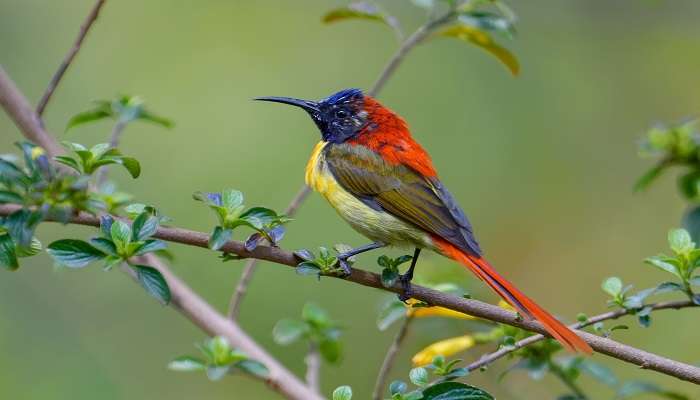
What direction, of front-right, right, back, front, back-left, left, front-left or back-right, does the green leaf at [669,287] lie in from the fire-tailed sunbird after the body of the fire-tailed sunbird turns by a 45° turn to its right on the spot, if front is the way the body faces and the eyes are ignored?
back

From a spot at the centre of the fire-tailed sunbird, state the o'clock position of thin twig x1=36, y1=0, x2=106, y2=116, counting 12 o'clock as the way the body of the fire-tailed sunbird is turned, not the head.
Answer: The thin twig is roughly at 1 o'clock from the fire-tailed sunbird.

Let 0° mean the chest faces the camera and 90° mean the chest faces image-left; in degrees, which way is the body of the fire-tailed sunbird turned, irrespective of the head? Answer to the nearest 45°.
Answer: approximately 90°

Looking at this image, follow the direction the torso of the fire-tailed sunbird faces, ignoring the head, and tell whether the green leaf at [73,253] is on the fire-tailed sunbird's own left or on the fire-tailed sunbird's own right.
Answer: on the fire-tailed sunbird's own left

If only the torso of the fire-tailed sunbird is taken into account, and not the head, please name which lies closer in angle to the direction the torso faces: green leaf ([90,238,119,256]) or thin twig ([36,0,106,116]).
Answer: the green leaf

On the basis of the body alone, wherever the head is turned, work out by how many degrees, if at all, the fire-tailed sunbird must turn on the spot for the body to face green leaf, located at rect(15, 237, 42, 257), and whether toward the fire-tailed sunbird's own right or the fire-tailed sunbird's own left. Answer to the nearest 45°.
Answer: approximately 45° to the fire-tailed sunbird's own left
